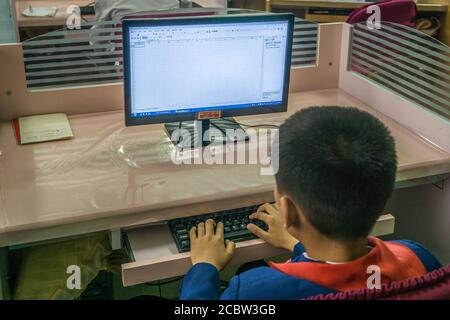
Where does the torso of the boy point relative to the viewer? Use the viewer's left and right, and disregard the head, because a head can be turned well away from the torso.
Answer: facing away from the viewer and to the left of the viewer

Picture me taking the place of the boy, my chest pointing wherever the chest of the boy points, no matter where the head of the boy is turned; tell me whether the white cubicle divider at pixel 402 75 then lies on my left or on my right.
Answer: on my right

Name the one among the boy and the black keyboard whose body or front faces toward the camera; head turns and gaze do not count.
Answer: the black keyboard

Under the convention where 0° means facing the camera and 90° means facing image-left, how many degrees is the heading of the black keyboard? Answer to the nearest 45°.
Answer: approximately 0°

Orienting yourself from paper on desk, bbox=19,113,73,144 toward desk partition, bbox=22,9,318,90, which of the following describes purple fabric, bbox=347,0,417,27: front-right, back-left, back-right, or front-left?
front-right

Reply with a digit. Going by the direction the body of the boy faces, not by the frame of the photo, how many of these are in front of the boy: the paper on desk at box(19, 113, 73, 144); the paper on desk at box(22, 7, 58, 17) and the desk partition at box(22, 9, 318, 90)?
3

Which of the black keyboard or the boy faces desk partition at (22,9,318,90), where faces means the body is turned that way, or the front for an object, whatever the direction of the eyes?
the boy

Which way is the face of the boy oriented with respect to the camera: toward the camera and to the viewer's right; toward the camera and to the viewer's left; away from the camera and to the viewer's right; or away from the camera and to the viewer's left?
away from the camera and to the viewer's left

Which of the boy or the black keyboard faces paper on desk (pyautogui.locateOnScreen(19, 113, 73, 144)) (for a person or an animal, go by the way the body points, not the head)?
the boy

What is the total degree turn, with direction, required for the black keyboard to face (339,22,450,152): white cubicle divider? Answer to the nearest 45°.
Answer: approximately 135° to its left

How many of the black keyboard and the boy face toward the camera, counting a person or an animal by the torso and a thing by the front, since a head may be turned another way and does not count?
1

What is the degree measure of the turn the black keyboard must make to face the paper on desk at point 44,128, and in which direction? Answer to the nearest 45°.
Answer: approximately 135° to its right

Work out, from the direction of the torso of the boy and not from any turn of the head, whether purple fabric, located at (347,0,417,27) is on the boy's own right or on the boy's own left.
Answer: on the boy's own right

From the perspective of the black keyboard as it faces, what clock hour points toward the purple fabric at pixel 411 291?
The purple fabric is roughly at 11 o'clock from the black keyboard.
